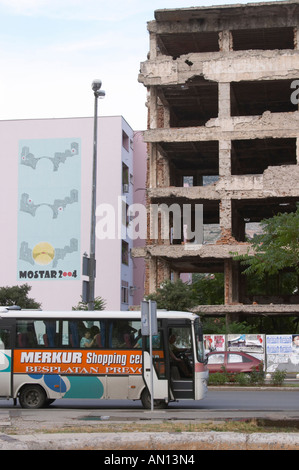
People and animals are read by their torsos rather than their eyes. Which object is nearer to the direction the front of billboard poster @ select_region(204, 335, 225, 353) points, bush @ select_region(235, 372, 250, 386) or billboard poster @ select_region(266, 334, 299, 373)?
the bush

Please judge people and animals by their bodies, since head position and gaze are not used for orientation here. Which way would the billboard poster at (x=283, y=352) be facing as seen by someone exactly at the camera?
facing the viewer

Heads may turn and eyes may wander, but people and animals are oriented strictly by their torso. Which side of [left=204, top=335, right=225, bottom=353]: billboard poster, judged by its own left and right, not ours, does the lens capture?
front

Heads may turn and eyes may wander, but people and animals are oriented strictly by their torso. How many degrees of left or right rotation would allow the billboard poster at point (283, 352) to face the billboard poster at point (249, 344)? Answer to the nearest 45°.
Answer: approximately 90° to its right

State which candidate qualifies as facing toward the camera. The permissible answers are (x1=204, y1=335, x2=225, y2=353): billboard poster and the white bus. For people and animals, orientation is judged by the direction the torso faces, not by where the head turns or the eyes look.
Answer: the billboard poster

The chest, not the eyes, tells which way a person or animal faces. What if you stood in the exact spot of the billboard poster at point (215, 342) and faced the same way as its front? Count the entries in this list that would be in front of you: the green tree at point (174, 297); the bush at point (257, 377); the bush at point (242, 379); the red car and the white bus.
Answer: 4

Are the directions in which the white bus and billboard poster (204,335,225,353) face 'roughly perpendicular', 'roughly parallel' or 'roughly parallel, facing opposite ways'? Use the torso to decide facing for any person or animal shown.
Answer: roughly perpendicular

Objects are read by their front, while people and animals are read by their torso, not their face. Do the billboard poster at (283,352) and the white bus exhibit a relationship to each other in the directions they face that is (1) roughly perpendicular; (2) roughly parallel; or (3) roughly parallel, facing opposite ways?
roughly perpendicular

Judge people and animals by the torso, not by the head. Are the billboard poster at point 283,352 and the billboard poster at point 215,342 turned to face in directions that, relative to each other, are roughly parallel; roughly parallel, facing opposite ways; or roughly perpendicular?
roughly parallel

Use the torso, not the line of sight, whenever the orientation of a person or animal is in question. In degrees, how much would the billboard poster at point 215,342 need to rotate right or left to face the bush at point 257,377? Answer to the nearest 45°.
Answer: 0° — it already faces it

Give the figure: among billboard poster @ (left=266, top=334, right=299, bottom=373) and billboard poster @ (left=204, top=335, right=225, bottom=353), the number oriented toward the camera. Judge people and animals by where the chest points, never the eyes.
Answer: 2

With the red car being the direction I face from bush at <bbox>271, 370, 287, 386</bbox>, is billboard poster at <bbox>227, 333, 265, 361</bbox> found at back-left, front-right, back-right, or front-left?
front-right

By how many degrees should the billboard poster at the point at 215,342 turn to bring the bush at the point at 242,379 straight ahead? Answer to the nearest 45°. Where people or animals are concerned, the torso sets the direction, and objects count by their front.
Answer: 0° — it already faces it

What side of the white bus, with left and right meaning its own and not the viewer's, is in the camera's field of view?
right

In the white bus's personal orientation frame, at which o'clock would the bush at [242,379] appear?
The bush is roughly at 10 o'clock from the white bus.
